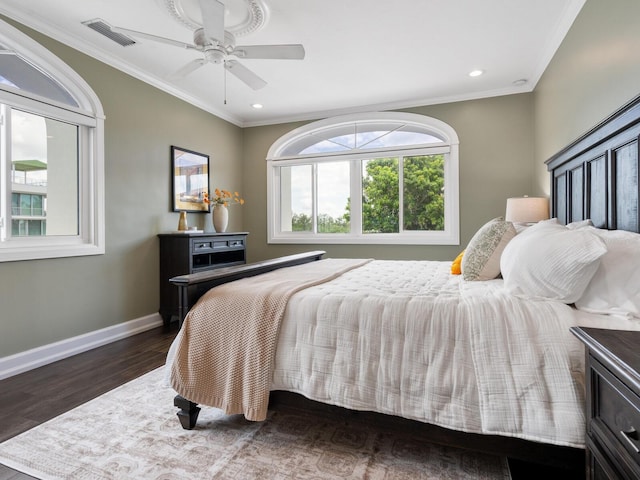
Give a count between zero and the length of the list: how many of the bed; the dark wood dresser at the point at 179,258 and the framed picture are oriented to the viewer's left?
1

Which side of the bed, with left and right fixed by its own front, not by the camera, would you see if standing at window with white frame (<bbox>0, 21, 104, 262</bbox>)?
front

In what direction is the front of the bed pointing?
to the viewer's left

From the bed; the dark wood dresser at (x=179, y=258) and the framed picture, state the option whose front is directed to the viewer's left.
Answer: the bed

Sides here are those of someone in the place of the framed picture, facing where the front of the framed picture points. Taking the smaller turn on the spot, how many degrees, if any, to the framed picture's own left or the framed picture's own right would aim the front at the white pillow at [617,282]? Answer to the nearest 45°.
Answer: approximately 45° to the framed picture's own right

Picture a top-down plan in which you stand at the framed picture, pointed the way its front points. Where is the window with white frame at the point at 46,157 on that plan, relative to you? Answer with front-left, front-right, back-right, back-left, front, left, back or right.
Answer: right

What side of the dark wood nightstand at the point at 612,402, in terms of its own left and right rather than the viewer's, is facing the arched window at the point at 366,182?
right

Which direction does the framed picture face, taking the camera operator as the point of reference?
facing the viewer and to the right of the viewer

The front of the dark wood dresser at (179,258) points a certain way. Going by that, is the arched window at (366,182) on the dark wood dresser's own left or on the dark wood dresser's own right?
on the dark wood dresser's own left

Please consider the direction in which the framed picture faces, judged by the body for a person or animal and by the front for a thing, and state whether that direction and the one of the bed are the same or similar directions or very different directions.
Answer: very different directions

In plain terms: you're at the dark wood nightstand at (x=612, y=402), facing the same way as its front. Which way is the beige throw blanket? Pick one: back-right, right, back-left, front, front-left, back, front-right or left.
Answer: front-right
